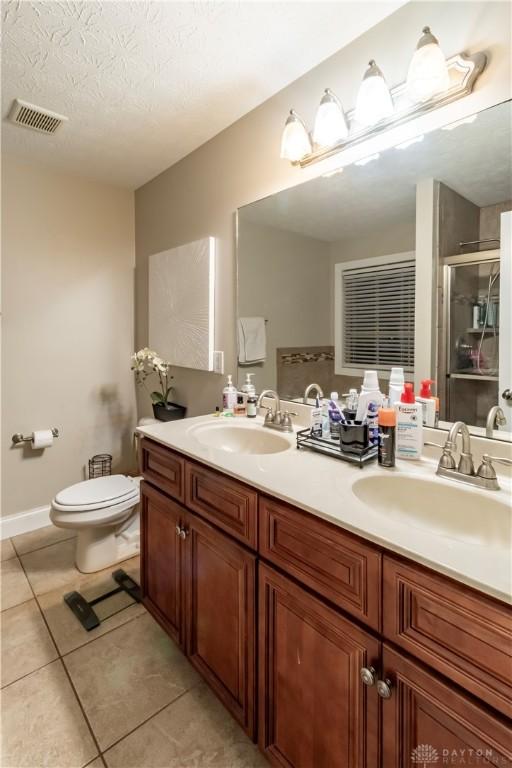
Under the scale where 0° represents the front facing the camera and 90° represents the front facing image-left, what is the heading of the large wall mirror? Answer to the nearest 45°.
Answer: approximately 45°

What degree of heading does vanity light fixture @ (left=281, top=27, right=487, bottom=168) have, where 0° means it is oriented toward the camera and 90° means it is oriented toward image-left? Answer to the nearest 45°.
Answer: approximately 45°

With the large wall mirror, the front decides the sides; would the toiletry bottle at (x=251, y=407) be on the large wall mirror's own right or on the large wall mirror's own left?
on the large wall mirror's own right

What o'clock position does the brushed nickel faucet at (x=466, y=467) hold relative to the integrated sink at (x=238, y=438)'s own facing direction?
The brushed nickel faucet is roughly at 9 o'clock from the integrated sink.
